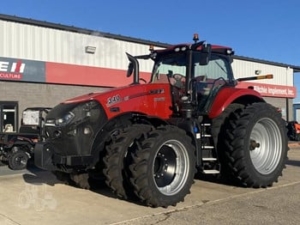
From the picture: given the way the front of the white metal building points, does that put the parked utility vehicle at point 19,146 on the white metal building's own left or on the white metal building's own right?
on the white metal building's own right

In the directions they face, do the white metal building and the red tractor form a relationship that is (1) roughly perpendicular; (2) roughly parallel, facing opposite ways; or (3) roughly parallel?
roughly perpendicular

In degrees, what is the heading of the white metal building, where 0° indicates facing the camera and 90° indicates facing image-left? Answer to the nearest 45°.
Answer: approximately 315°

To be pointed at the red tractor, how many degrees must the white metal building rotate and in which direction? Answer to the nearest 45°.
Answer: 0° — it already faces it
